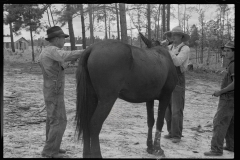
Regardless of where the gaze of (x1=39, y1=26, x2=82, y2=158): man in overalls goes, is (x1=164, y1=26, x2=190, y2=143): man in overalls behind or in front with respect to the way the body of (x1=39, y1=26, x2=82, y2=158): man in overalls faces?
in front

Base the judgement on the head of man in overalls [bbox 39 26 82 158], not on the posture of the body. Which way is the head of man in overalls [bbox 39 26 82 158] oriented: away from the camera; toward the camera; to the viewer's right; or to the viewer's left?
to the viewer's right

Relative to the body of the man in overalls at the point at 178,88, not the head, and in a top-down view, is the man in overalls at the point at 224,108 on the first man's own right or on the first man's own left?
on the first man's own left

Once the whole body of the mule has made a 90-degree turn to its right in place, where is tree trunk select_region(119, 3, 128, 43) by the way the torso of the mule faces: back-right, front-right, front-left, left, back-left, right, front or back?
back-left

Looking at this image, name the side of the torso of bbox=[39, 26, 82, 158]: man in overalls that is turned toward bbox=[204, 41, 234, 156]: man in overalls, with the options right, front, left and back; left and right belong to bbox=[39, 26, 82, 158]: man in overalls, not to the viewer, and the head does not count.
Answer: front

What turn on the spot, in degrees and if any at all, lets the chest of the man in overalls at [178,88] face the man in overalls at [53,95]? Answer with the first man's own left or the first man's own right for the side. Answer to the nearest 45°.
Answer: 0° — they already face them

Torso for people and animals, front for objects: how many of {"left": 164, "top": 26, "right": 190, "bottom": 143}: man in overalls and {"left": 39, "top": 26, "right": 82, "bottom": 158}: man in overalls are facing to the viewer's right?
1

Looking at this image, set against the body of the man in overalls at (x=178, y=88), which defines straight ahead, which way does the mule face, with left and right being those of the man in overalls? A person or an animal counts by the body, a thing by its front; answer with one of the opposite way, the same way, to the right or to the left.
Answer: the opposite way

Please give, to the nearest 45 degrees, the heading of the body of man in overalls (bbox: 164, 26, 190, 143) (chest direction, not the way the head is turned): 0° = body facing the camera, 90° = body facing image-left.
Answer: approximately 45°

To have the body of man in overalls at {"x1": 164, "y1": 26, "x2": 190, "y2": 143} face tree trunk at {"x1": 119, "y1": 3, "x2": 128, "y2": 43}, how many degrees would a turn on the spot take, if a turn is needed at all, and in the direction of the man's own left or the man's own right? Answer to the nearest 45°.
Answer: approximately 135° to the man's own right

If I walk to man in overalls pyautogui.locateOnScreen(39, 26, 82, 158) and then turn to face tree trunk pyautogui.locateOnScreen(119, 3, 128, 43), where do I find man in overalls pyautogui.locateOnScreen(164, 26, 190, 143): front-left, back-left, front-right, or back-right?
front-right

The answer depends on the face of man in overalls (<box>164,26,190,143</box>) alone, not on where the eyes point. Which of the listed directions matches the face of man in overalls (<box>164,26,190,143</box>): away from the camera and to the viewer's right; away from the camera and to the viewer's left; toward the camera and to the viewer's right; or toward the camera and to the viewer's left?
toward the camera and to the viewer's left

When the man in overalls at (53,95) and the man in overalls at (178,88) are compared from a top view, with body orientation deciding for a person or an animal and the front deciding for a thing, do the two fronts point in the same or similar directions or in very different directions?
very different directions

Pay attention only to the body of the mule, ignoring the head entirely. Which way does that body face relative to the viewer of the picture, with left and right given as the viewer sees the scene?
facing away from the viewer and to the right of the viewer

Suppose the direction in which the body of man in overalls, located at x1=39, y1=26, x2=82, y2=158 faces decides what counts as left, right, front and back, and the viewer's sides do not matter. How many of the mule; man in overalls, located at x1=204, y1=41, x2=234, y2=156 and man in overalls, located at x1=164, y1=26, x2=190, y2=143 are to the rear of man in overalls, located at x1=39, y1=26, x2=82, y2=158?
0

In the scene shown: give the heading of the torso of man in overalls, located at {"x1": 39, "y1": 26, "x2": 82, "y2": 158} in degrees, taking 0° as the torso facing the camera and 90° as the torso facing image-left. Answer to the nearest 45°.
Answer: approximately 270°

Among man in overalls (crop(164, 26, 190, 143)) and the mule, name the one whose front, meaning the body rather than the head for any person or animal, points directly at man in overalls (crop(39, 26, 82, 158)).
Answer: man in overalls (crop(164, 26, 190, 143))
